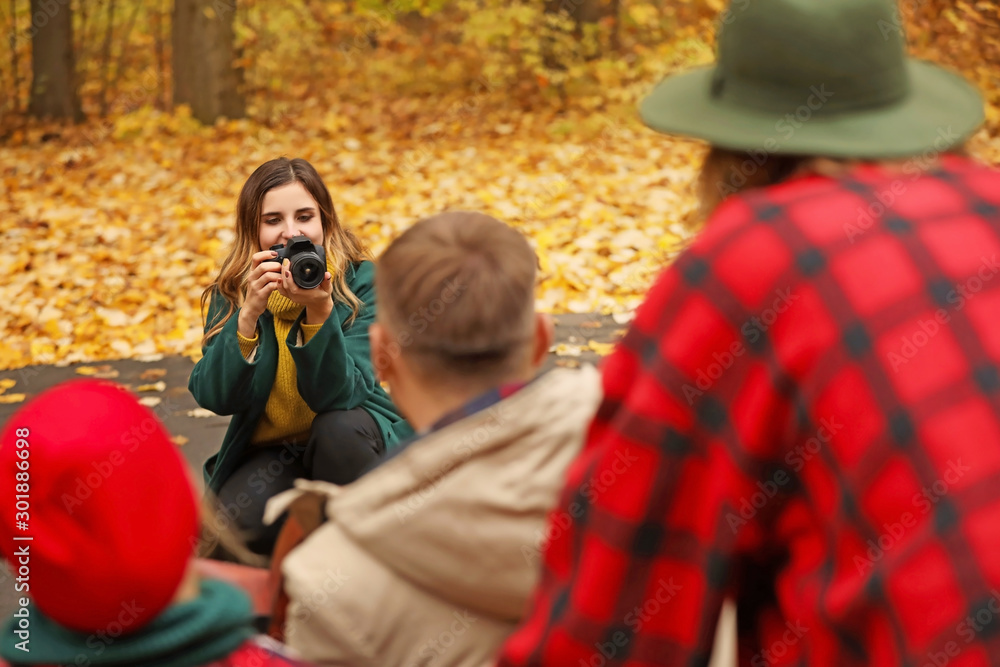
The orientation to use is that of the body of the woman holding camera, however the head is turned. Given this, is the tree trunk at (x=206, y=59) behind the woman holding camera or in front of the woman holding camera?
behind

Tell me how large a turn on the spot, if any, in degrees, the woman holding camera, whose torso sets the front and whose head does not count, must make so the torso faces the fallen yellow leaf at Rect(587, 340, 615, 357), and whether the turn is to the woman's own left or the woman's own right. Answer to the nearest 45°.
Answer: approximately 135° to the woman's own left

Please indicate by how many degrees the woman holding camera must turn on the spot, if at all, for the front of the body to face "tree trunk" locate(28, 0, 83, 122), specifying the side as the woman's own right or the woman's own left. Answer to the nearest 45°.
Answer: approximately 180°

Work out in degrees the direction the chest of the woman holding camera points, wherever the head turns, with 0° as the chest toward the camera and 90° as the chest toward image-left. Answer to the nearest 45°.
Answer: approximately 0°
